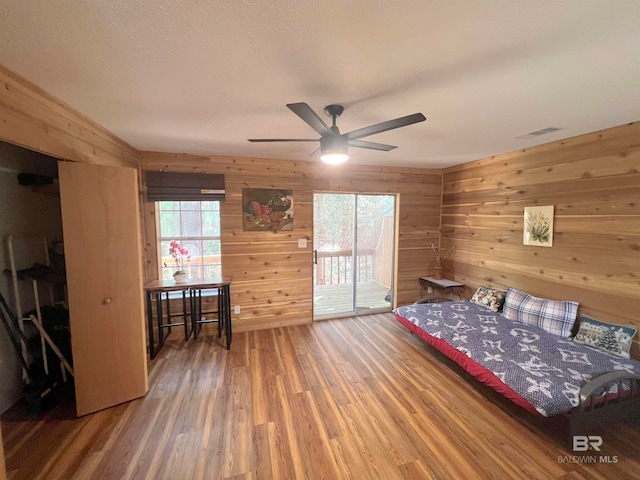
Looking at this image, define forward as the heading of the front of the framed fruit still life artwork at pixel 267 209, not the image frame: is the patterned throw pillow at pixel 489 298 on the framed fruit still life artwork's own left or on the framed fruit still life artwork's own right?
on the framed fruit still life artwork's own left

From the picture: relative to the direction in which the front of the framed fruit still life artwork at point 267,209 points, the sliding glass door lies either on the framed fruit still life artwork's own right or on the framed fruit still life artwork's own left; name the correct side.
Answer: on the framed fruit still life artwork's own left

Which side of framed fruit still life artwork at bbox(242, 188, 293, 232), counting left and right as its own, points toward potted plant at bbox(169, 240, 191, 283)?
right

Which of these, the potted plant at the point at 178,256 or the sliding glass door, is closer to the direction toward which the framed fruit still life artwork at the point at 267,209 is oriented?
the potted plant

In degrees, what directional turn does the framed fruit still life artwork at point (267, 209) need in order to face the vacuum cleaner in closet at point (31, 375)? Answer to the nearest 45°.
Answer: approximately 45° to its right

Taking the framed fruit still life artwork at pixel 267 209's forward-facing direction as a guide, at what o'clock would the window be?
The window is roughly at 3 o'clock from the framed fruit still life artwork.

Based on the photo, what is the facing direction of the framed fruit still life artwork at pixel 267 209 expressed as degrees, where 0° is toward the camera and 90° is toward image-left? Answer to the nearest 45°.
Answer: approximately 0°

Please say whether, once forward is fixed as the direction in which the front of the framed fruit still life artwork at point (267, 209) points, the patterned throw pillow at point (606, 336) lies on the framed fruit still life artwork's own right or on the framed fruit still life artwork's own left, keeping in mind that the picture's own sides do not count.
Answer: on the framed fruit still life artwork's own left

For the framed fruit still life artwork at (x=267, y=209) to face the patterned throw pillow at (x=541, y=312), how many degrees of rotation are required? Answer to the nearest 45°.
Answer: approximately 45° to its left

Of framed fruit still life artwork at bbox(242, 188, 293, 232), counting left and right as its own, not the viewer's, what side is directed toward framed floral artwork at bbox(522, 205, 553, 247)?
left
